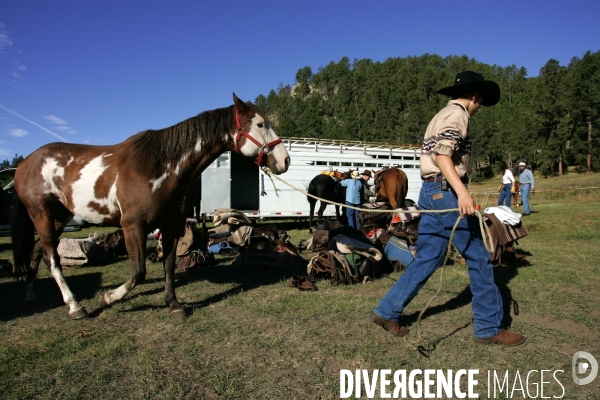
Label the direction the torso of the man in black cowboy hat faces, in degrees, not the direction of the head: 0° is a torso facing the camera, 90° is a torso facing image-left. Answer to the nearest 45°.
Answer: approximately 270°

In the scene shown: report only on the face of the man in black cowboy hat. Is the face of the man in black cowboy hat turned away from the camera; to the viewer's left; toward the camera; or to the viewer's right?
to the viewer's right

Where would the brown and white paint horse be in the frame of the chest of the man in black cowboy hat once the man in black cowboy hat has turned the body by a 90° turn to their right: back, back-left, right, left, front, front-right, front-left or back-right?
right

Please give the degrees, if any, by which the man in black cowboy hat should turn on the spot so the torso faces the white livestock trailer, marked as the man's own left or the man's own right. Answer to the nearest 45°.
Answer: approximately 135° to the man's own left
